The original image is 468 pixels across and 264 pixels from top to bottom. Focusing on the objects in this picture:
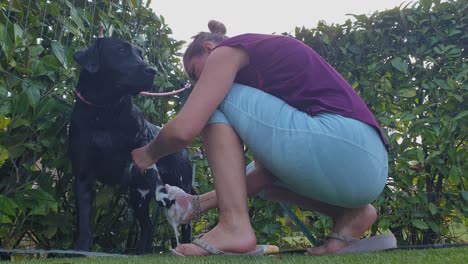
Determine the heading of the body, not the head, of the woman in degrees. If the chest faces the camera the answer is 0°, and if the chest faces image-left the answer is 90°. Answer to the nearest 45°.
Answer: approximately 90°

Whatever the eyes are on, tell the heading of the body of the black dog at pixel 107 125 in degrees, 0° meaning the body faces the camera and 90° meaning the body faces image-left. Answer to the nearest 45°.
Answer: approximately 45°

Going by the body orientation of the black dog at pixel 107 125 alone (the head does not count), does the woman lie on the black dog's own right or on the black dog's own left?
on the black dog's own left

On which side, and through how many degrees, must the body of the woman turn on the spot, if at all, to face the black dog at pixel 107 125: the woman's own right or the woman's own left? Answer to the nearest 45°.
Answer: approximately 45° to the woman's own right

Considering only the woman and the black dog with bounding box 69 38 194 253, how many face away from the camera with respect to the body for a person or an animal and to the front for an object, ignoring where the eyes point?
0
